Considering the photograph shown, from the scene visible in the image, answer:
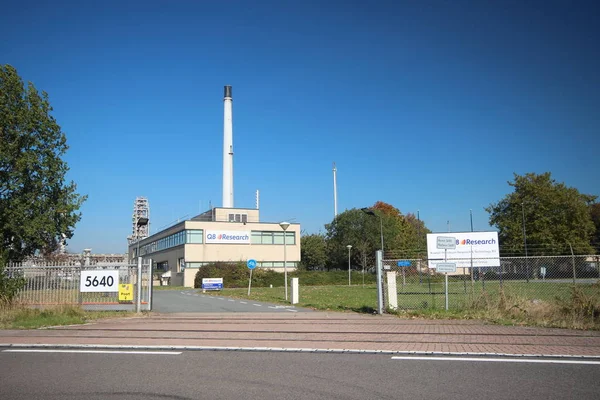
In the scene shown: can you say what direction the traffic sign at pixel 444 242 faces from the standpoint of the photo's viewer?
facing the viewer

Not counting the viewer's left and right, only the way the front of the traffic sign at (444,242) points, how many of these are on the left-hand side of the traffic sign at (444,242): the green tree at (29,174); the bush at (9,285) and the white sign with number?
0

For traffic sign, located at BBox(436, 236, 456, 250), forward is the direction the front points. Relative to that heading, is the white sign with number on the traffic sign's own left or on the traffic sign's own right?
on the traffic sign's own right

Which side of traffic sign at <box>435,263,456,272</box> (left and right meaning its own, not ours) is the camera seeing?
front

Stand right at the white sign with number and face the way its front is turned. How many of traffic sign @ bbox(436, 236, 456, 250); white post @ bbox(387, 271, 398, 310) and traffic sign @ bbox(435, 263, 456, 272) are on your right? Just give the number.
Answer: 0

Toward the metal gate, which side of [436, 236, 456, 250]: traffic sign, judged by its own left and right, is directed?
right

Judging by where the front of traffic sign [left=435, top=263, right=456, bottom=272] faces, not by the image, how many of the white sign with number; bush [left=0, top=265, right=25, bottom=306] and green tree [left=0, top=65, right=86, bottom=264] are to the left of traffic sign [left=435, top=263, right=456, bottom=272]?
0

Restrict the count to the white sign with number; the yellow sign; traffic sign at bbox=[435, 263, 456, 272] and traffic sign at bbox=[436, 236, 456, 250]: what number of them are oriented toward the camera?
4

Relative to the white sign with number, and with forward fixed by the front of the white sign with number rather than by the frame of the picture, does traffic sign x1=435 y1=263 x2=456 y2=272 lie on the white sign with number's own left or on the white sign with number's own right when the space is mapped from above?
on the white sign with number's own left

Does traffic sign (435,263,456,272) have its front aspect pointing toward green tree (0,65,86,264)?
no

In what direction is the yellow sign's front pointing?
toward the camera

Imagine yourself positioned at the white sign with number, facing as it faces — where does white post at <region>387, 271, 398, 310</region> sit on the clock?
The white post is roughly at 10 o'clock from the white sign with number.

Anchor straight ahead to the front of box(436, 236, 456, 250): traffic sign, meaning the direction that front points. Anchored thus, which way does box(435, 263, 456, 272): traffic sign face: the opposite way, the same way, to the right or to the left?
the same way

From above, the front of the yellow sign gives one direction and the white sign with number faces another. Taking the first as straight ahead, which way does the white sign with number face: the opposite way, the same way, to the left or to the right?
the same way

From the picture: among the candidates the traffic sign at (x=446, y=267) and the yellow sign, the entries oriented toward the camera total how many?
2
